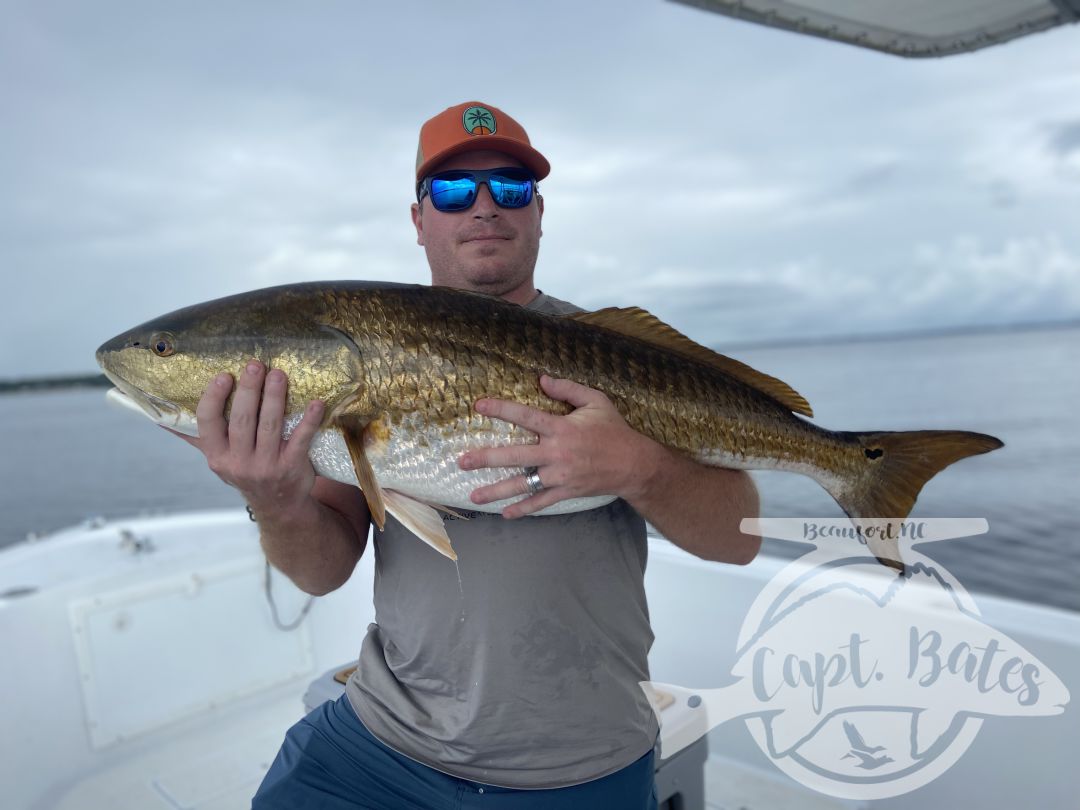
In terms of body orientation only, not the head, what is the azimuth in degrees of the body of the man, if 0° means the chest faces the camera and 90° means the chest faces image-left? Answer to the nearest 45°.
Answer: approximately 0°
